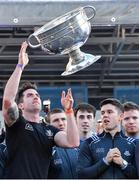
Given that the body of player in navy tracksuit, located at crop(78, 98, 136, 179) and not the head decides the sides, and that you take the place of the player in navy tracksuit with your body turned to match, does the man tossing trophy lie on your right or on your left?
on your right

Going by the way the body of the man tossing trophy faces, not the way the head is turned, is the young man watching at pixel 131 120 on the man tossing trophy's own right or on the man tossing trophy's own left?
on the man tossing trophy's own left

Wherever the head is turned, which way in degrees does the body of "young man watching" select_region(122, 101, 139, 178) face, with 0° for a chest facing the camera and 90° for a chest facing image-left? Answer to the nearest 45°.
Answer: approximately 0°

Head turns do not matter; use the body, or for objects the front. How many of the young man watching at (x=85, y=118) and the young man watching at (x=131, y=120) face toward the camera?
2

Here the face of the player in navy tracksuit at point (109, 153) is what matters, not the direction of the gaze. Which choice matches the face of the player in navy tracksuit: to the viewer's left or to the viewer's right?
to the viewer's left

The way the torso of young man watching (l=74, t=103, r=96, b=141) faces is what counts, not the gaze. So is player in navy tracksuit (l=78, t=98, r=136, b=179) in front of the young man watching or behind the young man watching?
in front

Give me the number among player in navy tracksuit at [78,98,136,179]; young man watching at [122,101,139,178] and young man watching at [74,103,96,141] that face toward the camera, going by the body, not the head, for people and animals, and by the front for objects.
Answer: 3
